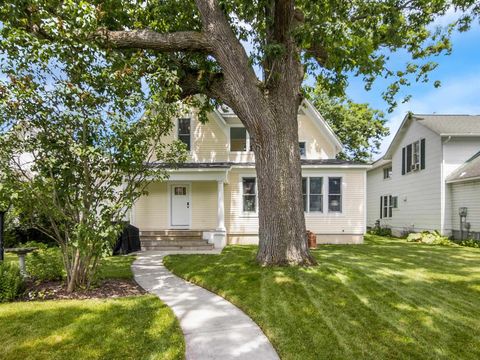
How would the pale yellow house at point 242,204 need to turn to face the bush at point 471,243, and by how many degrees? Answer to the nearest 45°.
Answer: approximately 90° to its left

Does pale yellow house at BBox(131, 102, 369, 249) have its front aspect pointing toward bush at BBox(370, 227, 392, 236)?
no

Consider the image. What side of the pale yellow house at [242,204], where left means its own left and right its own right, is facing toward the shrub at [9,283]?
front

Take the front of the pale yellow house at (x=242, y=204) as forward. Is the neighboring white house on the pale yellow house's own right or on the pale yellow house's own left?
on the pale yellow house's own left

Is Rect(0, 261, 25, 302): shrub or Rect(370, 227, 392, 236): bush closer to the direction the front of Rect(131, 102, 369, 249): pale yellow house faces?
the shrub

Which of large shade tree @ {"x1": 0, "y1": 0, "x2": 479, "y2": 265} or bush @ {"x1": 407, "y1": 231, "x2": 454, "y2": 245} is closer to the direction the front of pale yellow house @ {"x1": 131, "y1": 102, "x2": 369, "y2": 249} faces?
the large shade tree

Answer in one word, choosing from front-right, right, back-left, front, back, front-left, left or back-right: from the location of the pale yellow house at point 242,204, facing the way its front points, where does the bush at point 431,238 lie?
left

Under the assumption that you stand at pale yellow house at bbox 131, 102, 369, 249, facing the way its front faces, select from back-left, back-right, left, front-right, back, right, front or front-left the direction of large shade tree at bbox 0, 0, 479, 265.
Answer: front

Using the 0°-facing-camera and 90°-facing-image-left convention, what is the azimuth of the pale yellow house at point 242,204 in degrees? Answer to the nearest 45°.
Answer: approximately 0°
